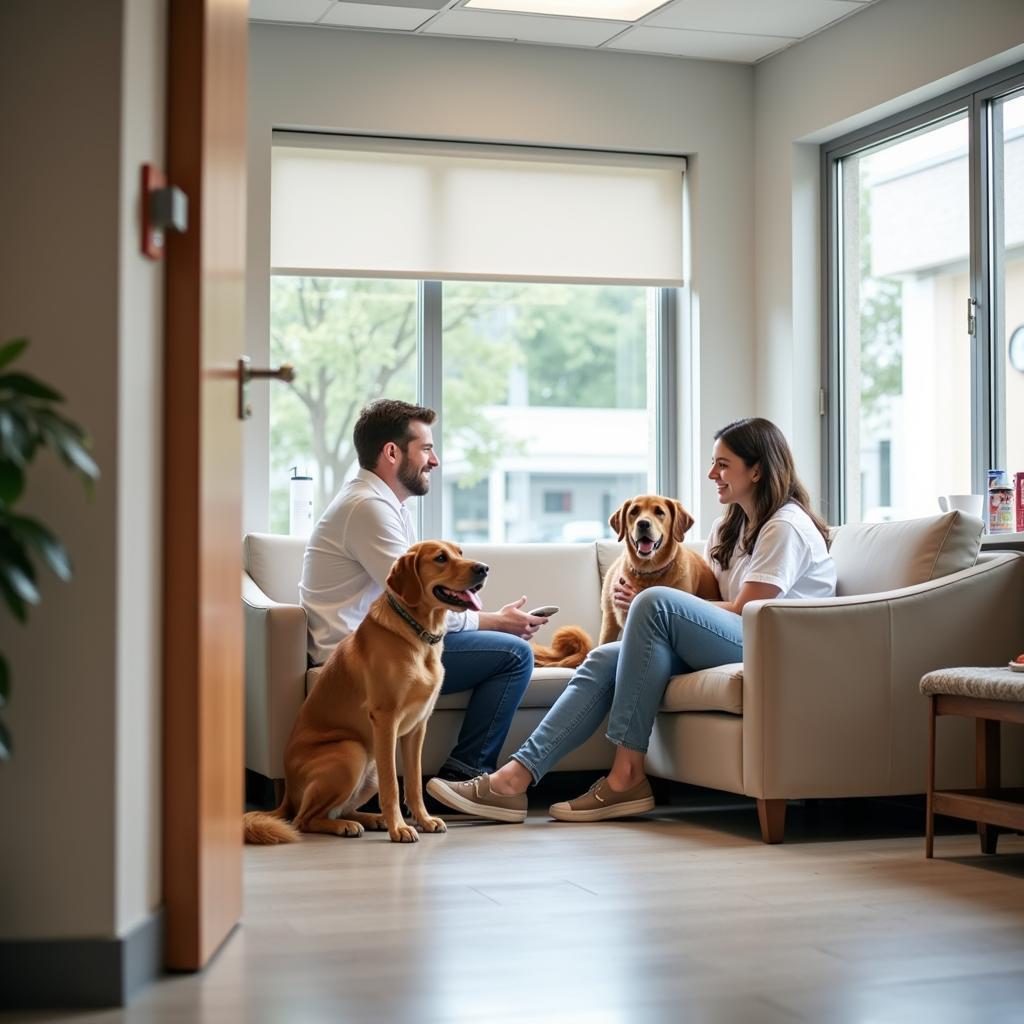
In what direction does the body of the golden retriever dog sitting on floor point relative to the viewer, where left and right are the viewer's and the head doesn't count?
facing the viewer and to the right of the viewer

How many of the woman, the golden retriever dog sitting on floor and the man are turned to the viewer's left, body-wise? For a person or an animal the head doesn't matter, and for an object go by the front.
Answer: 1

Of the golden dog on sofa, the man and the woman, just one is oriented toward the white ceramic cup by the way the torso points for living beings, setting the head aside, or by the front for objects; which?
the man

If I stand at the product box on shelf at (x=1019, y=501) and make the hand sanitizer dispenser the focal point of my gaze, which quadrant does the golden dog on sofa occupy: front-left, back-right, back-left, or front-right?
front-left

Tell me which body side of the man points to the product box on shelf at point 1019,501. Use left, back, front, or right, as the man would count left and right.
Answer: front

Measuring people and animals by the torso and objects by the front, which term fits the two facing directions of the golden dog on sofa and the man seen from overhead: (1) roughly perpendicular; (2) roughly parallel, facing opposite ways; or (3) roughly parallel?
roughly perpendicular

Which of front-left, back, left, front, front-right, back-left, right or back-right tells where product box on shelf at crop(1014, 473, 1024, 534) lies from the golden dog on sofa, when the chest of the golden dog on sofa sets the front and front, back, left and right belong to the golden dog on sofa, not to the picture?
left

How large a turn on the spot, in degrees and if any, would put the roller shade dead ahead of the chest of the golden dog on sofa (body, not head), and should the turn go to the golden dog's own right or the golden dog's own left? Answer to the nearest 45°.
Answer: approximately 135° to the golden dog's own right

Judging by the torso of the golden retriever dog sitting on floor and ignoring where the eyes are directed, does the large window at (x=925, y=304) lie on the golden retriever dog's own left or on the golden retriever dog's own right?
on the golden retriever dog's own left

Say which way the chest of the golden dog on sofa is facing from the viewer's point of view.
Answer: toward the camera

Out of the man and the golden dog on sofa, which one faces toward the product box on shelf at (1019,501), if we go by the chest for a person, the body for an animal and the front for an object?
the man

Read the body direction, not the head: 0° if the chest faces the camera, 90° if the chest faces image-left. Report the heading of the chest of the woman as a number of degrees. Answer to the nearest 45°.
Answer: approximately 90°

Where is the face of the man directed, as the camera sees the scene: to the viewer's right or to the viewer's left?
to the viewer's right

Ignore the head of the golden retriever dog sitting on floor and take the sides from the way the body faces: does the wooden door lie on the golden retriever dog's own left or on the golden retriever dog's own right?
on the golden retriever dog's own right

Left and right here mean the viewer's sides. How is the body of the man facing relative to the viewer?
facing to the right of the viewer

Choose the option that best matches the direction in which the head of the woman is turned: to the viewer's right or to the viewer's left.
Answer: to the viewer's left

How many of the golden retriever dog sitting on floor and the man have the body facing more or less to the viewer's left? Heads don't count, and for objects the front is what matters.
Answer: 0

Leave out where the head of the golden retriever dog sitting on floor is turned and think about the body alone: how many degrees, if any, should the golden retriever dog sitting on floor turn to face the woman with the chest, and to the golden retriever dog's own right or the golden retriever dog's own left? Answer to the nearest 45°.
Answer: approximately 45° to the golden retriever dog's own left
